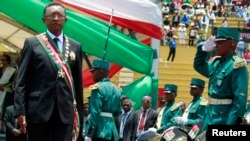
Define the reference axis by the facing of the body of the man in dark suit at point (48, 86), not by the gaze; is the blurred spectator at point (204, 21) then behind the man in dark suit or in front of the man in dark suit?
behind

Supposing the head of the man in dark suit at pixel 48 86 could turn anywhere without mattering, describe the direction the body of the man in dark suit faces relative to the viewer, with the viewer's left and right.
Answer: facing the viewer

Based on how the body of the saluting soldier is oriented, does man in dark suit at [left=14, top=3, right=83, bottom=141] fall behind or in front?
in front

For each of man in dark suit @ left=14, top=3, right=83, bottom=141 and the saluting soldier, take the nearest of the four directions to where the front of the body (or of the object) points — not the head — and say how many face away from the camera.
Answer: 0

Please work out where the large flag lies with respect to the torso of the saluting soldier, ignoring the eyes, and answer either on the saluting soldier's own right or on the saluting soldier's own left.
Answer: on the saluting soldier's own right

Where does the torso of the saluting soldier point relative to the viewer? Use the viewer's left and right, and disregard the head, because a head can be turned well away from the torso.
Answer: facing the viewer and to the left of the viewer
